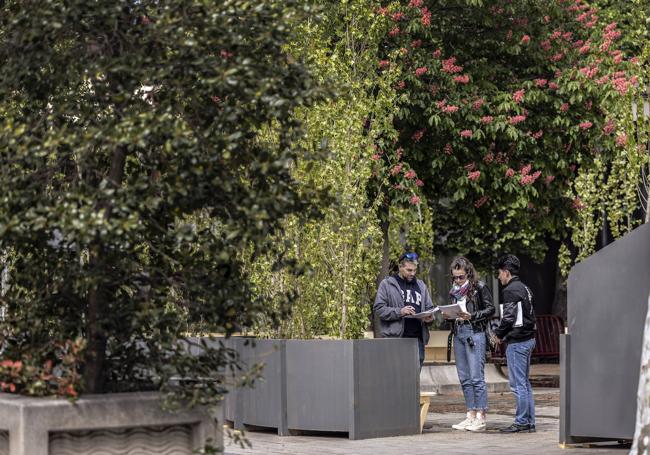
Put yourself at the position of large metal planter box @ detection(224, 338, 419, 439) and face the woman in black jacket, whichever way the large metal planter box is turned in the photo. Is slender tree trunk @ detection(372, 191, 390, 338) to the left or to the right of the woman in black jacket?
left

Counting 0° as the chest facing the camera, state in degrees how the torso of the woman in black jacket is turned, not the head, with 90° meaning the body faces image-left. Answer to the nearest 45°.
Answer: approximately 45°

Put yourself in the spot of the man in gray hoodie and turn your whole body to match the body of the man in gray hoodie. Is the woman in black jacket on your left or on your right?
on your left

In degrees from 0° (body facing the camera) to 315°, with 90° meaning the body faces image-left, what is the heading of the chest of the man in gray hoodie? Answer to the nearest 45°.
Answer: approximately 315°

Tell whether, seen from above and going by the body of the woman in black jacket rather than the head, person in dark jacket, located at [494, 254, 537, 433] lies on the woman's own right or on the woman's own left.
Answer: on the woman's own left

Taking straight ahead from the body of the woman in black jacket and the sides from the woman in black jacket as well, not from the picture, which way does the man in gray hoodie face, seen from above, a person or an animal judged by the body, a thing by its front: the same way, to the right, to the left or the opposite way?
to the left

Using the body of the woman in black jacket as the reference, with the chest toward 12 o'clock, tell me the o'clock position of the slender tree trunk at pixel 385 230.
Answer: The slender tree trunk is roughly at 4 o'clock from the woman in black jacket.

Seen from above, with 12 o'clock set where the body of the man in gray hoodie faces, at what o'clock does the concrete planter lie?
The concrete planter is roughly at 2 o'clock from the man in gray hoodie.

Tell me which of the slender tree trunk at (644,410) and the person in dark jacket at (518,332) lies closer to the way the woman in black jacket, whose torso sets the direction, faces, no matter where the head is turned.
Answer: the slender tree trunk

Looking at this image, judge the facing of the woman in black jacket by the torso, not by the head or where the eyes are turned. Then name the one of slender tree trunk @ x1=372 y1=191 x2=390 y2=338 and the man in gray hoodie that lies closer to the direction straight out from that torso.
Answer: the man in gray hoodie
